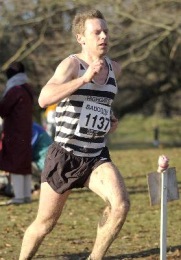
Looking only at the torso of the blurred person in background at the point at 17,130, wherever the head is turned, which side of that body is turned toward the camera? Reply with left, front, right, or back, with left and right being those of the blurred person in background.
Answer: left
